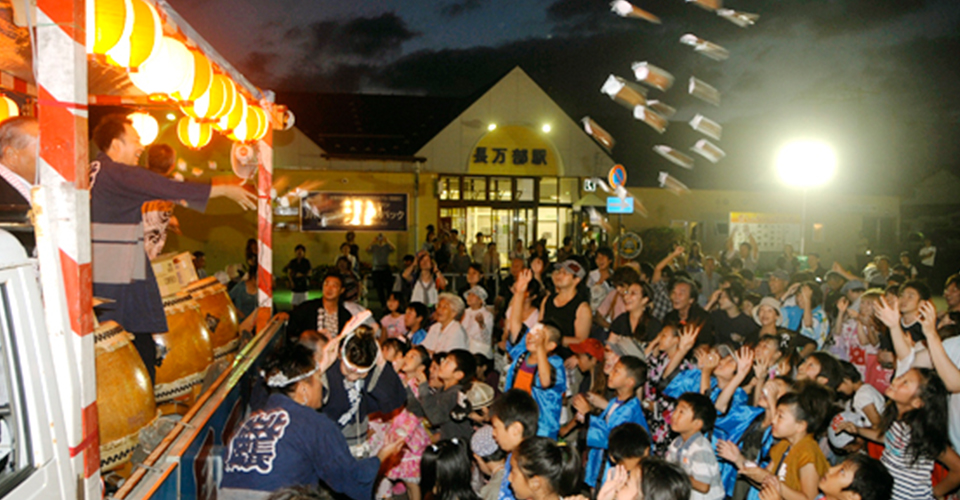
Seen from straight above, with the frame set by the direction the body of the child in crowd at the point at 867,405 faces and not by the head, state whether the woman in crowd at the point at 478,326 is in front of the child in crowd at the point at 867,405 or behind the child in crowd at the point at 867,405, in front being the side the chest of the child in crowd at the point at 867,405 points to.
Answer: in front

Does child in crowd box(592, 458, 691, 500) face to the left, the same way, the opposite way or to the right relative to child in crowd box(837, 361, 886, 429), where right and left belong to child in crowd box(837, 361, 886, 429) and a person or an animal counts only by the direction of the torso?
the same way

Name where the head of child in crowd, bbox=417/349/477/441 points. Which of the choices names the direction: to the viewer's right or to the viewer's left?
to the viewer's left

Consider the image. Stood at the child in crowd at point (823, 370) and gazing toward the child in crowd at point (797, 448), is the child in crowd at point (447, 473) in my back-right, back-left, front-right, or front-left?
front-right

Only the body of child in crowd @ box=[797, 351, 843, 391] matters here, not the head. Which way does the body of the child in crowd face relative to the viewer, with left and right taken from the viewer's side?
facing to the left of the viewer

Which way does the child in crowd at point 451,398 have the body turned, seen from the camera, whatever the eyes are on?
to the viewer's left

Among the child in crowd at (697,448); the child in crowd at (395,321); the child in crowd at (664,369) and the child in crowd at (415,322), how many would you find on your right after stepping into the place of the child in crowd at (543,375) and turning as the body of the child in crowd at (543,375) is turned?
2

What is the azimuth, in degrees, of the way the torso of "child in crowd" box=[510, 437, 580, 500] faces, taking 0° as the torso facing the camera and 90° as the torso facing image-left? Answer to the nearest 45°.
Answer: approximately 90°

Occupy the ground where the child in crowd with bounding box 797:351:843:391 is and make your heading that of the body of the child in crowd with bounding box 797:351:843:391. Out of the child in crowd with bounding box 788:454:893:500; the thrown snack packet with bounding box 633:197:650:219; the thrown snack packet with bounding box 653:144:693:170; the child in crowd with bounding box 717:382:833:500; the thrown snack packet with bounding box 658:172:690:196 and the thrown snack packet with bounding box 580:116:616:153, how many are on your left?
2

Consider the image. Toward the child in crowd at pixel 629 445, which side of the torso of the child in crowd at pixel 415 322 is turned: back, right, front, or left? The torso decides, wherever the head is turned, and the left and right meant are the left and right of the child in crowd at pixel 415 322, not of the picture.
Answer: left

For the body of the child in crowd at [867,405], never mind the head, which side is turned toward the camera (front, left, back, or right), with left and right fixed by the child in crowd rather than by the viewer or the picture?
left

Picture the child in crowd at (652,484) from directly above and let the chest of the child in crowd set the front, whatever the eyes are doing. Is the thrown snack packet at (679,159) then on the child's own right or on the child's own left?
on the child's own right

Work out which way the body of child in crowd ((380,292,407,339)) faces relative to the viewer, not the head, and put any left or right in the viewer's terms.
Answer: facing the viewer and to the left of the viewer

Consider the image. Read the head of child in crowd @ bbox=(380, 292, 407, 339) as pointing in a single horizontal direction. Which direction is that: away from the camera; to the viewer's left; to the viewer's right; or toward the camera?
toward the camera
